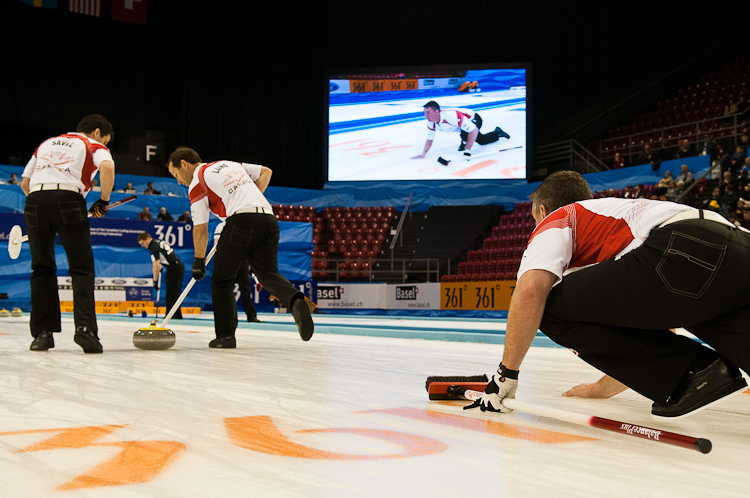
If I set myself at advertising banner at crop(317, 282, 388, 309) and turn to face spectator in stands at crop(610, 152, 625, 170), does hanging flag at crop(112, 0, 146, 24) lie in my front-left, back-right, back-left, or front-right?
back-left

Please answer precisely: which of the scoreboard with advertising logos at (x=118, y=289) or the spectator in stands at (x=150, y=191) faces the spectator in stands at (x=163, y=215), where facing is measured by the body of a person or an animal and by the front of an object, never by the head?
the spectator in stands at (x=150, y=191)

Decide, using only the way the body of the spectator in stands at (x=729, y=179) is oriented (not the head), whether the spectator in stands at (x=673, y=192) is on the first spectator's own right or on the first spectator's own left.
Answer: on the first spectator's own right

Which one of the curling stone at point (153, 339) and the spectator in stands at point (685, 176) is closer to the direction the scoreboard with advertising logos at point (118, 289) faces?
the curling stone

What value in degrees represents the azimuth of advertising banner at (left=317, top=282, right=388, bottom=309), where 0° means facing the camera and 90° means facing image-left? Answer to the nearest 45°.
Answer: approximately 0°
